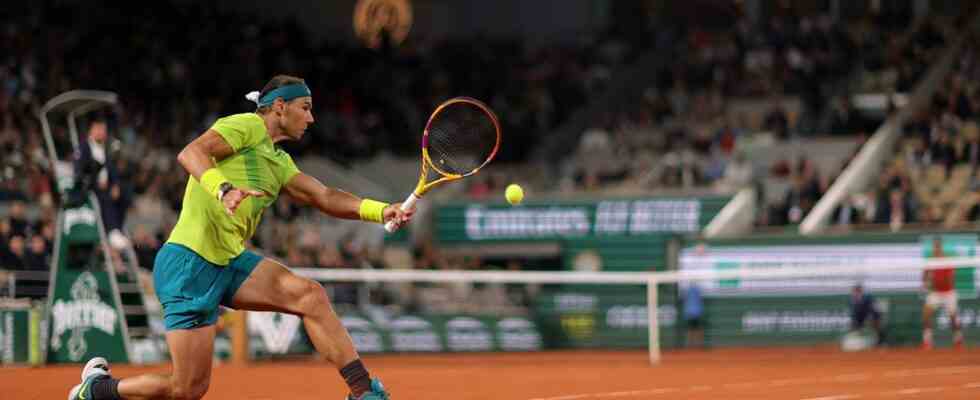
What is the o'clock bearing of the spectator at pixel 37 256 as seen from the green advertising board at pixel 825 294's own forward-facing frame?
The spectator is roughly at 2 o'clock from the green advertising board.

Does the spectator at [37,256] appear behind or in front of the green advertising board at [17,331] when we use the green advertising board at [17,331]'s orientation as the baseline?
behind

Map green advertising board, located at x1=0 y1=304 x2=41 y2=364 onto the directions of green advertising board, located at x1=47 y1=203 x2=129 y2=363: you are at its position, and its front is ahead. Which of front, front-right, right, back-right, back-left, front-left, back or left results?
back-right

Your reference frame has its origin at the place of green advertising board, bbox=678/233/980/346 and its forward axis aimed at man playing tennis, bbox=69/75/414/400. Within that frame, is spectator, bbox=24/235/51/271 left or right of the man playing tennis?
right

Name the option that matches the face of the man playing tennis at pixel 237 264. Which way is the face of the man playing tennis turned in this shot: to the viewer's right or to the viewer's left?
to the viewer's right

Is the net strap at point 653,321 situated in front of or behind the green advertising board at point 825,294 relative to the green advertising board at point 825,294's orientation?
in front

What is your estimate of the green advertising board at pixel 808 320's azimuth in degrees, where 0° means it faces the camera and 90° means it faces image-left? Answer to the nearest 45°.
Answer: approximately 0°

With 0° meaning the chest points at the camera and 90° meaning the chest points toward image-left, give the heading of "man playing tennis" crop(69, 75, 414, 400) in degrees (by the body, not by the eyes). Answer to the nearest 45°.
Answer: approximately 270°
